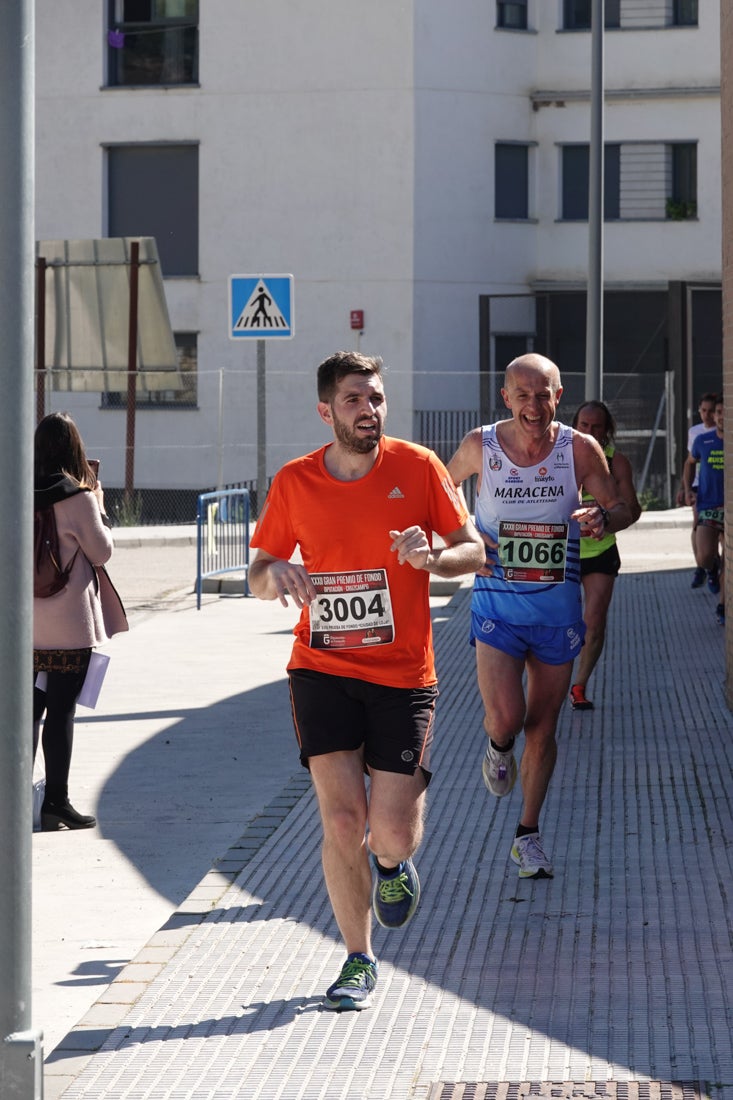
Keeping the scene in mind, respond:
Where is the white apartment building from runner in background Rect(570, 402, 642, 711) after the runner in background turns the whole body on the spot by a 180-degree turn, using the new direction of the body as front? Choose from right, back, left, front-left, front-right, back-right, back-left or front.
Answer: front

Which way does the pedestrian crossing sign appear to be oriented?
toward the camera

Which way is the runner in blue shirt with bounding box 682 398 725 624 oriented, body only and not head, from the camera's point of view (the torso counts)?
toward the camera

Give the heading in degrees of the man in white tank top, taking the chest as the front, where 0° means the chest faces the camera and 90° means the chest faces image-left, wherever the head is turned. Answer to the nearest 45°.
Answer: approximately 0°

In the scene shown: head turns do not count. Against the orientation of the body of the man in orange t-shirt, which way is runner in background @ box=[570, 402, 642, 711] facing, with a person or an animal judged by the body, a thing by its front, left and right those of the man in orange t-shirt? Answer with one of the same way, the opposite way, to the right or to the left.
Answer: the same way

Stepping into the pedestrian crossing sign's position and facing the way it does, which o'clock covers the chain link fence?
The chain link fence is roughly at 6 o'clock from the pedestrian crossing sign.

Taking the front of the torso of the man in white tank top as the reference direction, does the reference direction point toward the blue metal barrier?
no

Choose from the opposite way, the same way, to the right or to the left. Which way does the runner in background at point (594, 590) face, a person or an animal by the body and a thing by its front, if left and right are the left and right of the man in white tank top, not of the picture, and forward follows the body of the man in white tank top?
the same way

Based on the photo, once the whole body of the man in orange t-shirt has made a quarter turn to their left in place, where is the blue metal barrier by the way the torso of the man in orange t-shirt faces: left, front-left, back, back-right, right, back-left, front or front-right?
left

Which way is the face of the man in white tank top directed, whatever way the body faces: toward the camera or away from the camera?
toward the camera

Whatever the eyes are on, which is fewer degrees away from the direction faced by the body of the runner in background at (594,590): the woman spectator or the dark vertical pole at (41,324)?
the woman spectator

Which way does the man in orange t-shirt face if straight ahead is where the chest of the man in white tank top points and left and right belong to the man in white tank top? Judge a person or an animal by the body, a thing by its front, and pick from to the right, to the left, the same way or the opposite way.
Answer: the same way

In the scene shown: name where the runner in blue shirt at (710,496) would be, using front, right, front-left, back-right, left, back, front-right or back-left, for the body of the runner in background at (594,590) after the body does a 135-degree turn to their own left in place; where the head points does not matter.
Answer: front-left

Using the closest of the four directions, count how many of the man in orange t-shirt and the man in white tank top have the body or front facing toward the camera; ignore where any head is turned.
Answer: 2

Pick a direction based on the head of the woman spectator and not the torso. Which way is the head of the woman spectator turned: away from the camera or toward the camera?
away from the camera

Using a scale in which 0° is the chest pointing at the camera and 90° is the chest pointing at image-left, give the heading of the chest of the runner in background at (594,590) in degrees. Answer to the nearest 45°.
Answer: approximately 0°

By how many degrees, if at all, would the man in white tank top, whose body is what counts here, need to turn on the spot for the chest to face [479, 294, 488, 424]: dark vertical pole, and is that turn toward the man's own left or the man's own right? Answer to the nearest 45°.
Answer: approximately 180°

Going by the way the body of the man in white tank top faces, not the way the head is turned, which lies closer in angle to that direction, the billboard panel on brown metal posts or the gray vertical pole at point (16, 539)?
the gray vertical pole
